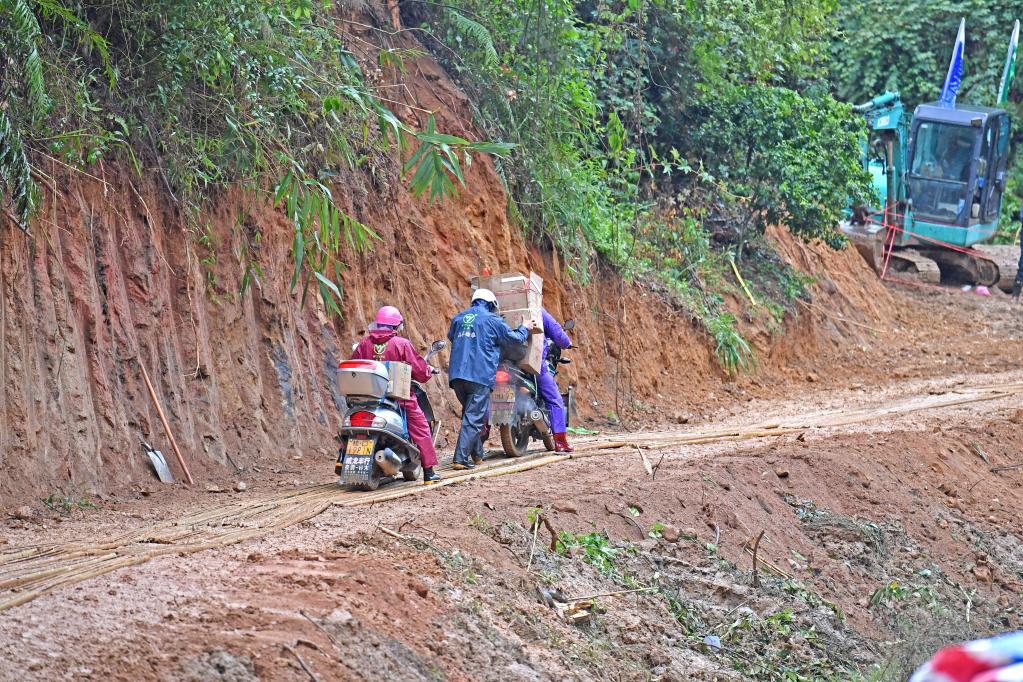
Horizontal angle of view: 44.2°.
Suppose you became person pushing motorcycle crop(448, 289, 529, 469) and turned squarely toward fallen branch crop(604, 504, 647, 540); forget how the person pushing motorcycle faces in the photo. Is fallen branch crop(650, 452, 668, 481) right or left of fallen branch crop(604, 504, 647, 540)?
left

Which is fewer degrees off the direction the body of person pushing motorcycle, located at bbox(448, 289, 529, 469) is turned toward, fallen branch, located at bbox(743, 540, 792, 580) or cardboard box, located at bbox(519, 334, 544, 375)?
the cardboard box

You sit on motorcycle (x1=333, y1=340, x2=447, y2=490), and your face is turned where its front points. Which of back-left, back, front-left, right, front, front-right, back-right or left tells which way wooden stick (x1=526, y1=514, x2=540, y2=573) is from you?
right

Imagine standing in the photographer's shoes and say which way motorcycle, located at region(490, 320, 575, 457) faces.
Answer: facing away from the viewer and to the right of the viewer

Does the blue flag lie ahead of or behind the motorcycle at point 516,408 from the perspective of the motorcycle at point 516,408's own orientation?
ahead

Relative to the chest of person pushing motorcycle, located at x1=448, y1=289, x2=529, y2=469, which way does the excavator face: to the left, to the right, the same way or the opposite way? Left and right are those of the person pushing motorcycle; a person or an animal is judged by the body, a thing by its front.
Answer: the opposite way

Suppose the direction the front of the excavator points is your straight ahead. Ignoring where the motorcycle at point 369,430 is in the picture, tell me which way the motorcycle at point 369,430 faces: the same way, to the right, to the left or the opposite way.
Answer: the opposite way

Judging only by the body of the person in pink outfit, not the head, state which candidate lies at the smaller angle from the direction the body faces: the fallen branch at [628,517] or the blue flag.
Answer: the blue flag

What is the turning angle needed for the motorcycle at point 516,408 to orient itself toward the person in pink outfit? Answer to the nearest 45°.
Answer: approximately 180°

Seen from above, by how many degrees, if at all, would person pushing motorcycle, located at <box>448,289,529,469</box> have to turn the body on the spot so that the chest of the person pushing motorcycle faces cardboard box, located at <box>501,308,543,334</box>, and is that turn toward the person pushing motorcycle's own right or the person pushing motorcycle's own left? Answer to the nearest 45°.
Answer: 0° — they already face it

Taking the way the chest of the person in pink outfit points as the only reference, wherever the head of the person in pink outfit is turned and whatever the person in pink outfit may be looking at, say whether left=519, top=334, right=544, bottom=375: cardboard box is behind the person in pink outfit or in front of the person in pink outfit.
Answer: in front

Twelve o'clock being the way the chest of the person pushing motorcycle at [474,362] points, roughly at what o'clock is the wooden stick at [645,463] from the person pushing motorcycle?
The wooden stick is roughly at 2 o'clock from the person pushing motorcycle.

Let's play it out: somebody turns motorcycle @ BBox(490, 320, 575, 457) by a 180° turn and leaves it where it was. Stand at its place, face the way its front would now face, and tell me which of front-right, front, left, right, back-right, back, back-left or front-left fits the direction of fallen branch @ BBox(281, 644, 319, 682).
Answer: front-left

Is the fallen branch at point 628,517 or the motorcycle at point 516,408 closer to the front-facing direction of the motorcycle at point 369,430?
the motorcycle

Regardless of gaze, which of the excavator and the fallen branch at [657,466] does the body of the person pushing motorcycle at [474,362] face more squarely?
the excavator
